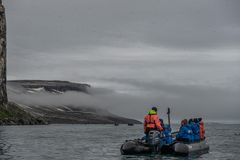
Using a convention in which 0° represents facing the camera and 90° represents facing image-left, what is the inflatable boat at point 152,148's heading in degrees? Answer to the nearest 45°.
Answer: approximately 225°
